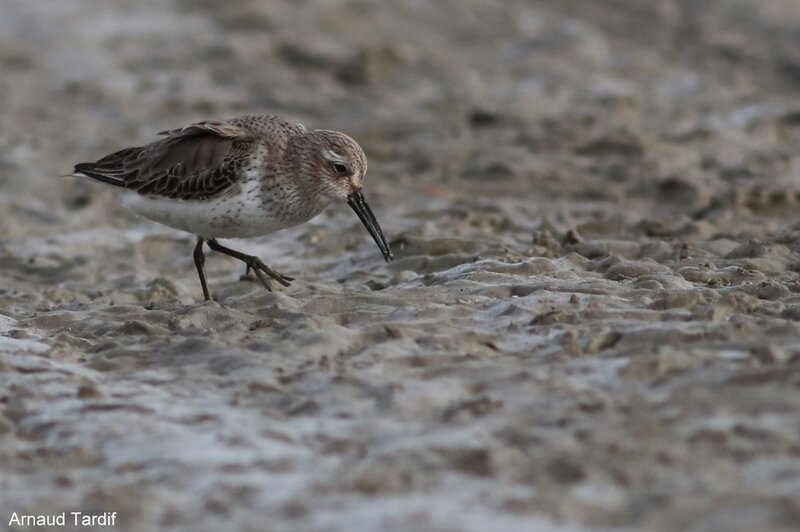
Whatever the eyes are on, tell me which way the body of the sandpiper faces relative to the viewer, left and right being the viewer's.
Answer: facing to the right of the viewer
